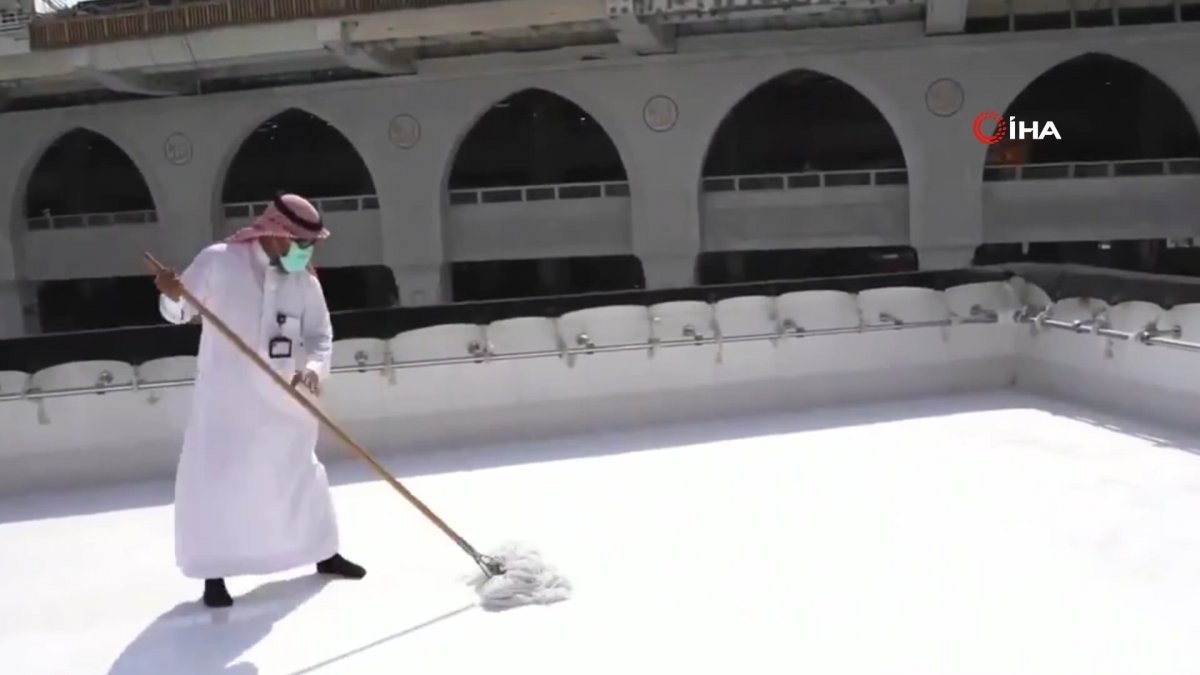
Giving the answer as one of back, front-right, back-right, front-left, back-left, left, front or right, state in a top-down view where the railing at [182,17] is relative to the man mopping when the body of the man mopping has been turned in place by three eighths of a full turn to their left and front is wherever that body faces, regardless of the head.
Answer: front

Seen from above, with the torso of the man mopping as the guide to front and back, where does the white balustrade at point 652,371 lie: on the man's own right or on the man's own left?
on the man's own left

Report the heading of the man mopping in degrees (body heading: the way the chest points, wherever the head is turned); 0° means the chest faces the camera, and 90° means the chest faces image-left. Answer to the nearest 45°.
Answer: approximately 315°

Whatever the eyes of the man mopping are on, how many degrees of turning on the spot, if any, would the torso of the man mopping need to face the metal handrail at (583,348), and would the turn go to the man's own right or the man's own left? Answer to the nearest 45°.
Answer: approximately 90° to the man's own left

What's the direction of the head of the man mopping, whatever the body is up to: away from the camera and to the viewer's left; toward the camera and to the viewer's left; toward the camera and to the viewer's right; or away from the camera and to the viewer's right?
toward the camera and to the viewer's right
